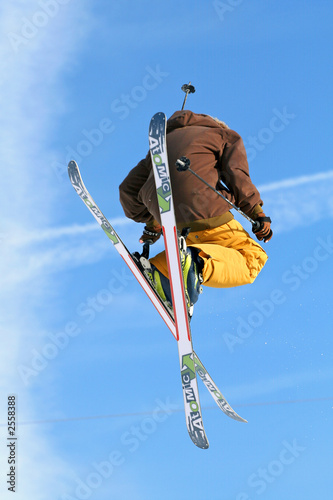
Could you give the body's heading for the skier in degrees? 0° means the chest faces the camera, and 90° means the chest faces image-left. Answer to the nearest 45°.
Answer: approximately 225°
